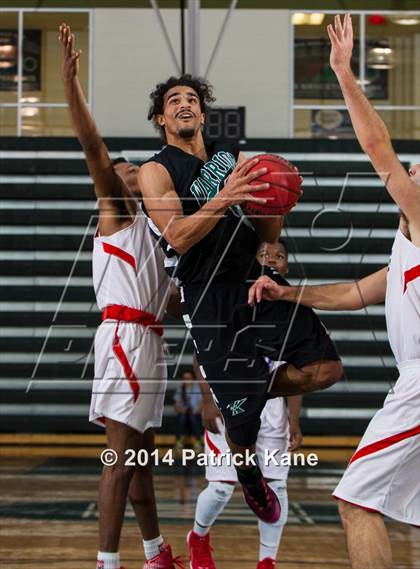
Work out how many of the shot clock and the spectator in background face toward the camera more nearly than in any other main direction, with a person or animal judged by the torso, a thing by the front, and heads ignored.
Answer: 2

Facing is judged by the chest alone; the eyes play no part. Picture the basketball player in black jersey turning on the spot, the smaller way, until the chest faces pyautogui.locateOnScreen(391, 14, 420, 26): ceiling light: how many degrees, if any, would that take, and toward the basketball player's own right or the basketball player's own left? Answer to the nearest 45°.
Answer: approximately 135° to the basketball player's own left

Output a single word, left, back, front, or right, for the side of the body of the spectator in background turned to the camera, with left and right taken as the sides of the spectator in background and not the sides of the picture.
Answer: front

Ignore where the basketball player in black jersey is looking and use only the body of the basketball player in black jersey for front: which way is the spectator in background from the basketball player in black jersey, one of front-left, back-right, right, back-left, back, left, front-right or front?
back-left

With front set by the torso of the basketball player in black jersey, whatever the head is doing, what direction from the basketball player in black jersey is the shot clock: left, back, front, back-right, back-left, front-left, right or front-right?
back-left

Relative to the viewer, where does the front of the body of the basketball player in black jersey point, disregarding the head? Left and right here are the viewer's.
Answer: facing the viewer and to the right of the viewer

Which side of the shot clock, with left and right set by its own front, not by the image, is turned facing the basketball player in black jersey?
front

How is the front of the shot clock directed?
toward the camera
